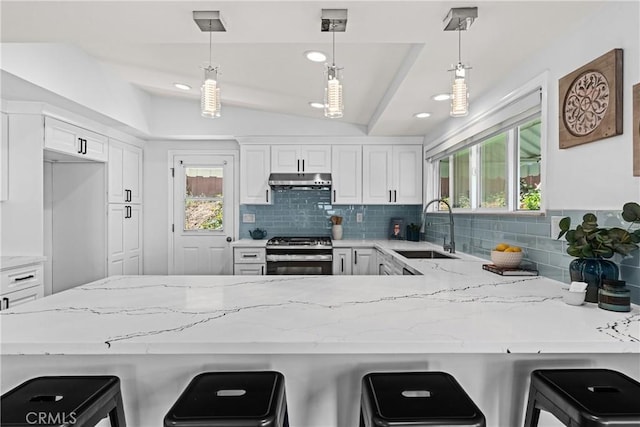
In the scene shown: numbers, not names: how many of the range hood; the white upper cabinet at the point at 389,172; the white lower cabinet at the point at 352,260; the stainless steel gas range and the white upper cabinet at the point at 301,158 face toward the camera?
5

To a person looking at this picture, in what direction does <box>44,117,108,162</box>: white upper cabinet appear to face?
facing the viewer and to the right of the viewer

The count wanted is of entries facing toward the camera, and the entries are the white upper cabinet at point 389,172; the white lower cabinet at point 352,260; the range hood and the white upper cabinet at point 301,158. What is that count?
4

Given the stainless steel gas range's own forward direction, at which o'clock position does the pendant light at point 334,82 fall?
The pendant light is roughly at 12 o'clock from the stainless steel gas range.

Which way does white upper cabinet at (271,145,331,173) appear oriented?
toward the camera

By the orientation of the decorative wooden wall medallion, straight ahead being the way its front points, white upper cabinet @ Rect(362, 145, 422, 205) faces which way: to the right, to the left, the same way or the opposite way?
to the left

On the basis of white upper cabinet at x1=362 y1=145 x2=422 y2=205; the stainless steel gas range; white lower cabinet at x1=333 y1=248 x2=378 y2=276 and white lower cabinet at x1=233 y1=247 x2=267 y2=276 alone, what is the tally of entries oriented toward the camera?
4

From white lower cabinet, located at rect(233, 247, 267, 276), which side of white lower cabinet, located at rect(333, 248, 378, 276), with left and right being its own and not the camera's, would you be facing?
right

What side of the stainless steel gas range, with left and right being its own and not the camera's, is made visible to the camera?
front

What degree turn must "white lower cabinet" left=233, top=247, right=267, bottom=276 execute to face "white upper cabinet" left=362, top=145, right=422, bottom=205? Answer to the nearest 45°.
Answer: approximately 90° to its left

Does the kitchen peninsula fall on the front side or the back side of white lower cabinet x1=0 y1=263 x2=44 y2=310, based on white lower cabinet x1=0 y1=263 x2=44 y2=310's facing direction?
on the front side

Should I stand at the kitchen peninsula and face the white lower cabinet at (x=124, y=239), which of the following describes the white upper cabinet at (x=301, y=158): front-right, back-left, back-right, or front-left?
front-right

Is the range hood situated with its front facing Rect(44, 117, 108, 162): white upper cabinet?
no

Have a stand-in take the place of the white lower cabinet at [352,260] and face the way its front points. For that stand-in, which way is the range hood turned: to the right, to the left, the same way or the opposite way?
the same way

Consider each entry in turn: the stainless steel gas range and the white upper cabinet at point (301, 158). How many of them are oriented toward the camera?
2

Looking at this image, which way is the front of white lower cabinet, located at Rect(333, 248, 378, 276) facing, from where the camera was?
facing the viewer

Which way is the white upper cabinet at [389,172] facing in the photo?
toward the camera

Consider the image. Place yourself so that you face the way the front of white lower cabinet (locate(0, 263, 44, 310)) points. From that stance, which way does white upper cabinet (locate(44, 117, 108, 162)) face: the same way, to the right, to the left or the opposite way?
the same way

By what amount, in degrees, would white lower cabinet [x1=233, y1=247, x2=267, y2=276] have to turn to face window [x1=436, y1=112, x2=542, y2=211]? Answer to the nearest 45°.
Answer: approximately 45° to its left

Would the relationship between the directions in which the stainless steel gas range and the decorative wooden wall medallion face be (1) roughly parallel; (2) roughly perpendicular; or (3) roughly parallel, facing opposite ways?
roughly perpendicular

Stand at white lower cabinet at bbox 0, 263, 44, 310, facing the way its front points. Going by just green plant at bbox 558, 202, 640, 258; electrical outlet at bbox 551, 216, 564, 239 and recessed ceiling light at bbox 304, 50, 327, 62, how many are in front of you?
3
